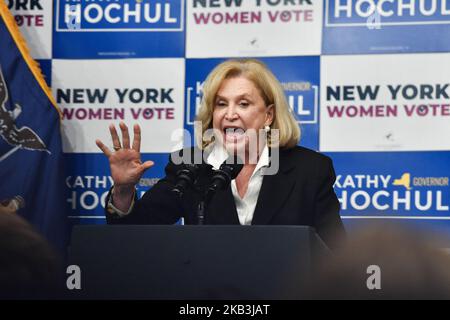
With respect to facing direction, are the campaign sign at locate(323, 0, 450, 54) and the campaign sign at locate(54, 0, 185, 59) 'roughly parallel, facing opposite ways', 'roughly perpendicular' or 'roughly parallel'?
roughly parallel

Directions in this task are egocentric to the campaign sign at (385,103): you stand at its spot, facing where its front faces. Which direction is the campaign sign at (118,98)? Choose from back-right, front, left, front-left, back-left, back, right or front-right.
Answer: right

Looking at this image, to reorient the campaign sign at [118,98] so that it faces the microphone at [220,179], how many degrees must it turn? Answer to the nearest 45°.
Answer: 0° — it already faces it

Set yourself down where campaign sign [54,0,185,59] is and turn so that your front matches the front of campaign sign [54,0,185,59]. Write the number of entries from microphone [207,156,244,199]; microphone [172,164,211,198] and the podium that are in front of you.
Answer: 3

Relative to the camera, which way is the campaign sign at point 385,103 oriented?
toward the camera

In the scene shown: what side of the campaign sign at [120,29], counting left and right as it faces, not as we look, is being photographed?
front

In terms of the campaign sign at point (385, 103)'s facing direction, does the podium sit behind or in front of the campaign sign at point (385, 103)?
in front

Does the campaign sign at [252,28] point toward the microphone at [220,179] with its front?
yes

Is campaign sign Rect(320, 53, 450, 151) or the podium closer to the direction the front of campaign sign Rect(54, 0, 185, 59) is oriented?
the podium

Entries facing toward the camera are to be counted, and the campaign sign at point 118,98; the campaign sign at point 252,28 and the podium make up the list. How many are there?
3

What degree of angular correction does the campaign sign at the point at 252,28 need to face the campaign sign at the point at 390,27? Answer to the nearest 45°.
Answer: approximately 90° to its left

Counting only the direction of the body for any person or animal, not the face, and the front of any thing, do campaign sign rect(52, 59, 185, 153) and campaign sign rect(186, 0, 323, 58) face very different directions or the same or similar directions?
same or similar directions

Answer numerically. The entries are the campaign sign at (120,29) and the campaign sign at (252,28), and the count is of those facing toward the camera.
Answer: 2
